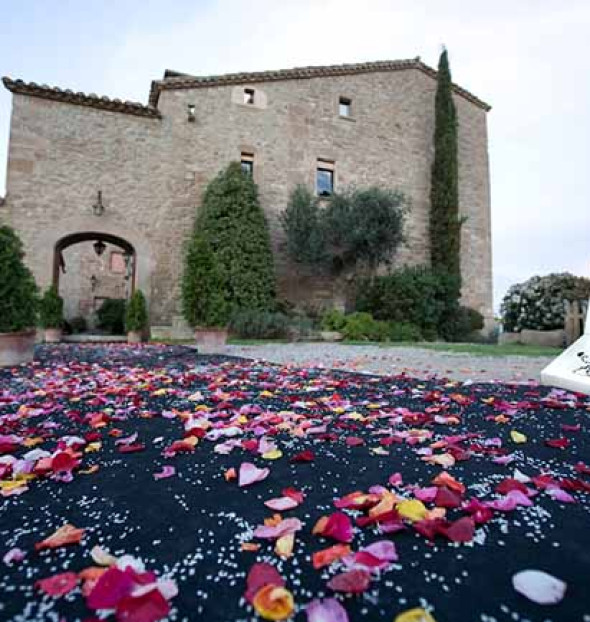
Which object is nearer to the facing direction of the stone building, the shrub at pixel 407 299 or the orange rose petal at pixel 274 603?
the orange rose petal

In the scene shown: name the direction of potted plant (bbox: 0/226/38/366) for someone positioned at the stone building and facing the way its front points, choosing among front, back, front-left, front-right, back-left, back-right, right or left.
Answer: front

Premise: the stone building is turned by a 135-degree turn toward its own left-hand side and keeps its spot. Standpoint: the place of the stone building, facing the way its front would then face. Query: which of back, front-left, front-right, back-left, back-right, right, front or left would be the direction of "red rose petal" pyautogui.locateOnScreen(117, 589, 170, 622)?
back-right

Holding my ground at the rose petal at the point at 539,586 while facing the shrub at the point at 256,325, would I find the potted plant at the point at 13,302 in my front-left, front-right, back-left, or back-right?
front-left

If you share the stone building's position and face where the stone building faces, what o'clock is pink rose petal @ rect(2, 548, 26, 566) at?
The pink rose petal is roughly at 12 o'clock from the stone building.

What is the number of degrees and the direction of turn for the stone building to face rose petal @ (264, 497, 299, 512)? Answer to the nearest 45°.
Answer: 0° — it already faces it

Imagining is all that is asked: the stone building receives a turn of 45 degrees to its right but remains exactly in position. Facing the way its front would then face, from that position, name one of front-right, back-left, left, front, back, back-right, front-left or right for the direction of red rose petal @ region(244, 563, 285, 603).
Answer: front-left

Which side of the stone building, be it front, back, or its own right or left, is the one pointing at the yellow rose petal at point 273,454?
front

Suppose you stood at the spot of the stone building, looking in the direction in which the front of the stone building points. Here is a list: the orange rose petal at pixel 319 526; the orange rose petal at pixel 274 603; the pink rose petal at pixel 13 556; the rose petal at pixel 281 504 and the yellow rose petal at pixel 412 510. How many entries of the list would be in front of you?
5

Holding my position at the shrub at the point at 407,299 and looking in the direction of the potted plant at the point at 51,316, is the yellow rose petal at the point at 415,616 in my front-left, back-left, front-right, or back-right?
front-left

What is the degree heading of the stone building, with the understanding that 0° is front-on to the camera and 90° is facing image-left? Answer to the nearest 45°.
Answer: approximately 0°

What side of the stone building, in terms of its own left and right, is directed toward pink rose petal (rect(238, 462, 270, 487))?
front

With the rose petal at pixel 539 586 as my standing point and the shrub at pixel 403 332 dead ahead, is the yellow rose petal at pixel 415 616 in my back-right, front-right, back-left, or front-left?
back-left

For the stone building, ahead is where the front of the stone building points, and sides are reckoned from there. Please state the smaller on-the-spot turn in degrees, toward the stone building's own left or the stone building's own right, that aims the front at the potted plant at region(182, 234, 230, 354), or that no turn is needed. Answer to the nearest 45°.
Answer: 0° — it already faces it

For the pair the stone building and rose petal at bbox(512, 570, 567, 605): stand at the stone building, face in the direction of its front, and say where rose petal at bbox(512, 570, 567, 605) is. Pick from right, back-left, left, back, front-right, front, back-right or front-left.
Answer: front
